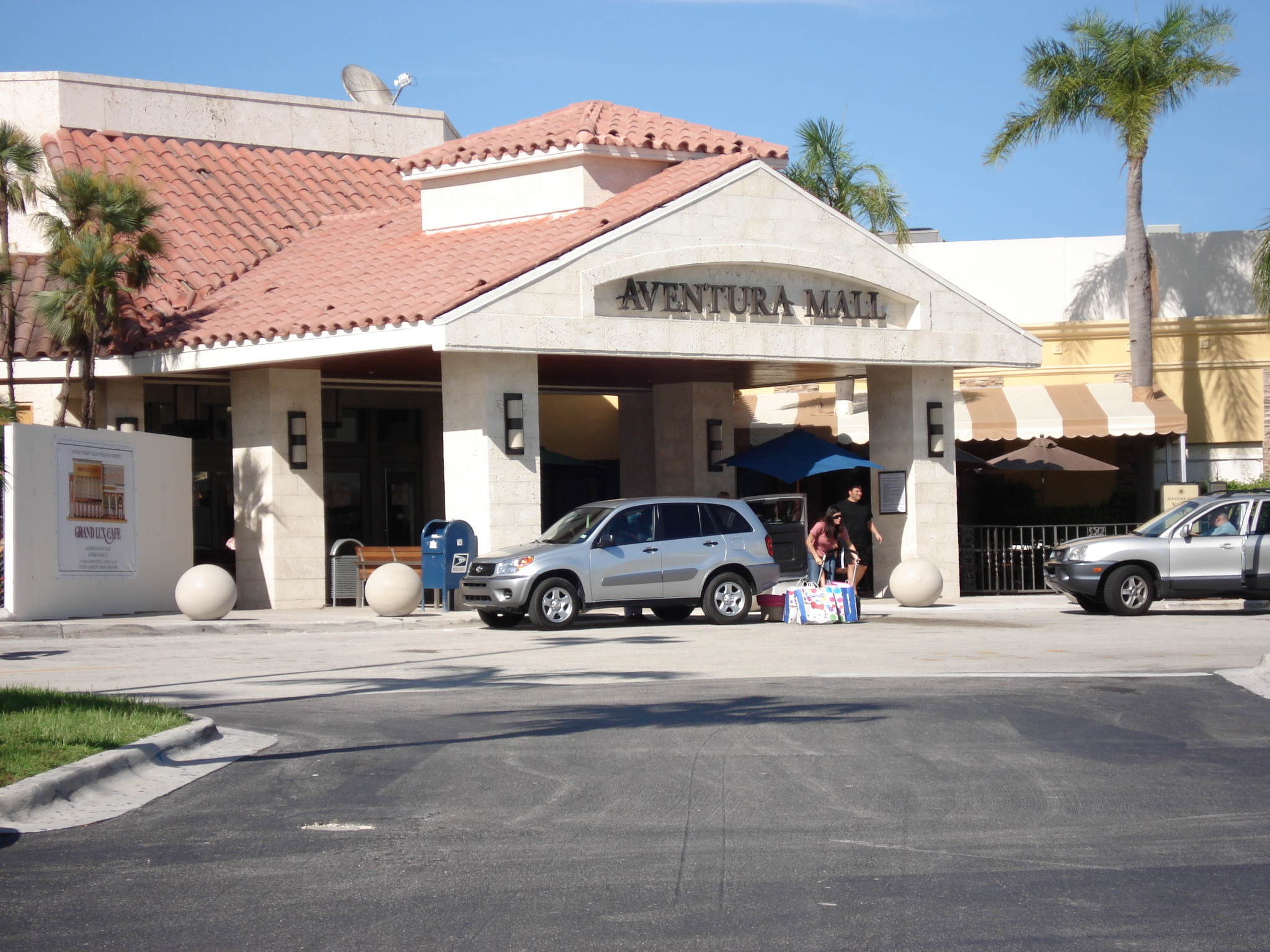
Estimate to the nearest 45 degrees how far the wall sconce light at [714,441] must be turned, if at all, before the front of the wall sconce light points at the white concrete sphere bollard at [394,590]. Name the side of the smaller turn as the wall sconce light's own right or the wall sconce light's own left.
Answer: approximately 90° to the wall sconce light's own right

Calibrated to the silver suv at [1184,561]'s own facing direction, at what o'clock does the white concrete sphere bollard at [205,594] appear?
The white concrete sphere bollard is roughly at 11 o'clock from the silver suv.

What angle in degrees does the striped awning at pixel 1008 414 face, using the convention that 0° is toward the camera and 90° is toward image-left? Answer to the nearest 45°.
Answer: approximately 0°

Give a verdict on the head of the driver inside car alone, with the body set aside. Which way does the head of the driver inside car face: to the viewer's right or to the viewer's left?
to the viewer's left

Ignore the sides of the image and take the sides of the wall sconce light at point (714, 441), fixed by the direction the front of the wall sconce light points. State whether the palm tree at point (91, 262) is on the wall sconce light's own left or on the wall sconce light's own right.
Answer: on the wall sconce light's own right

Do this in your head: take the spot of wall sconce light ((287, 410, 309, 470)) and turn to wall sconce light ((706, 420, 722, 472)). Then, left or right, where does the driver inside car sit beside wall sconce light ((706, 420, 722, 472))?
right
